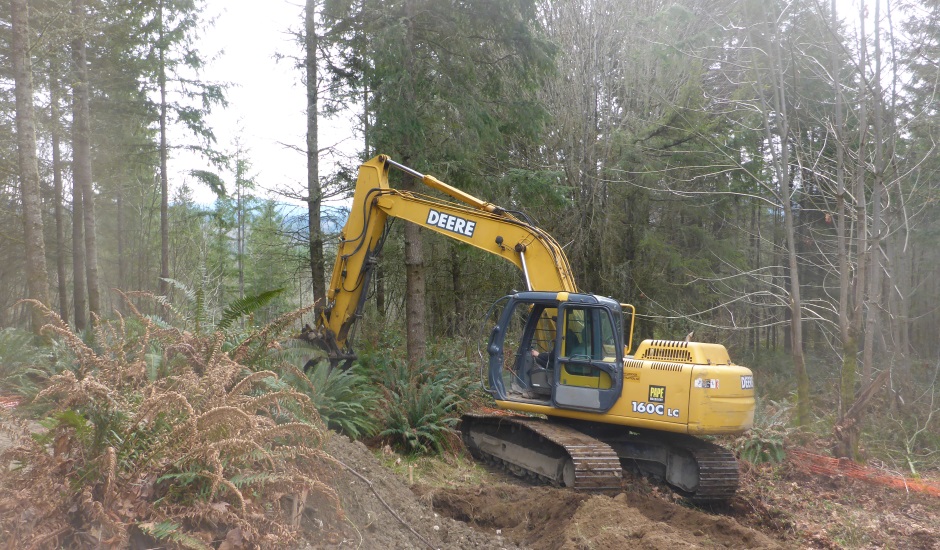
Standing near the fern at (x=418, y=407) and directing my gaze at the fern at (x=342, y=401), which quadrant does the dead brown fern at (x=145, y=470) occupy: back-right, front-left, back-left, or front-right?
front-left

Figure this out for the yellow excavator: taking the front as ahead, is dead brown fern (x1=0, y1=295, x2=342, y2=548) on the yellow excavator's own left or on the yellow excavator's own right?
on the yellow excavator's own left

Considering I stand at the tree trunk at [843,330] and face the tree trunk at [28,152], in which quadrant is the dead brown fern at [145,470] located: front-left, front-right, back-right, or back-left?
front-left

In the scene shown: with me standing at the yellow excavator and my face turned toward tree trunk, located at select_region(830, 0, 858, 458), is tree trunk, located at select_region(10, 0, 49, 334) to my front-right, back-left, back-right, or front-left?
back-left

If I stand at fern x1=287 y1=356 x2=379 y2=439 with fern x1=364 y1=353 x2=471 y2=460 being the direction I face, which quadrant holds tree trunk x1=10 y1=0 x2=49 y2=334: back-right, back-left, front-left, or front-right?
back-left

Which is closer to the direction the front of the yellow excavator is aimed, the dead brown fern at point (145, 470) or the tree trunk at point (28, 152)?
the tree trunk

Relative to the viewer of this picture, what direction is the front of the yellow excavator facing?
facing away from the viewer and to the left of the viewer

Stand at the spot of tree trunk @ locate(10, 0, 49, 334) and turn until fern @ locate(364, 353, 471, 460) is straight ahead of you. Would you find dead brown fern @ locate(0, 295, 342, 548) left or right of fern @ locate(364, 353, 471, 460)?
right
